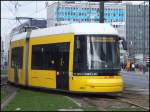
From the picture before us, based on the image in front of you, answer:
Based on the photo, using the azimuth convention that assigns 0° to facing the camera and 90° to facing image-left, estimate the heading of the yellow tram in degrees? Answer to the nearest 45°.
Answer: approximately 315°
